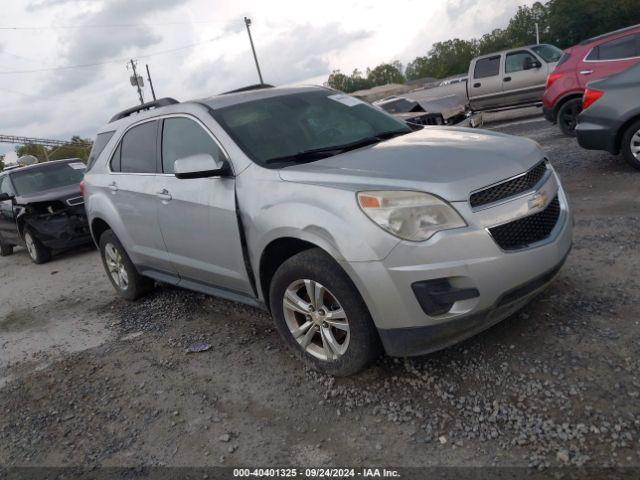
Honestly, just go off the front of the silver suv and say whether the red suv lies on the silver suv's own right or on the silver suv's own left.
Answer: on the silver suv's own left

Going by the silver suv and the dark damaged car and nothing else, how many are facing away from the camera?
0

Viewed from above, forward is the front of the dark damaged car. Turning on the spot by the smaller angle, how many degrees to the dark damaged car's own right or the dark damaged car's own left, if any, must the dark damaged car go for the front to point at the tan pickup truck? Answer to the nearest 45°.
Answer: approximately 45° to the dark damaged car's own left

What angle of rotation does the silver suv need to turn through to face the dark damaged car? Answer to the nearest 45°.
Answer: approximately 180°

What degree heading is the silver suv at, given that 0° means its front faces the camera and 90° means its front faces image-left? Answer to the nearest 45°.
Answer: approximately 315°

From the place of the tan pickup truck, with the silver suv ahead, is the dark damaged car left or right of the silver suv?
right

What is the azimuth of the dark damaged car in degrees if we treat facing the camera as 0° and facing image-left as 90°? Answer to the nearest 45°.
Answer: approximately 315°
